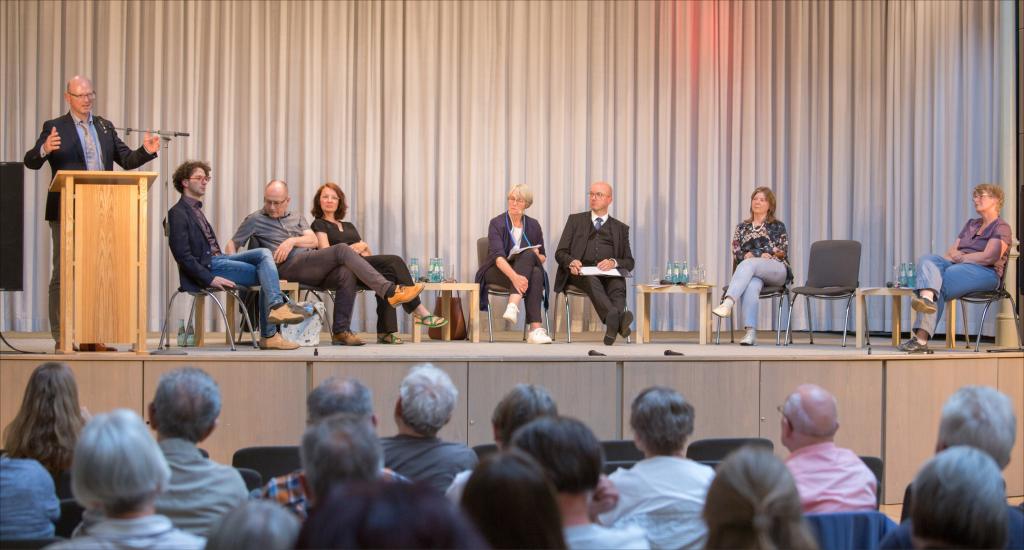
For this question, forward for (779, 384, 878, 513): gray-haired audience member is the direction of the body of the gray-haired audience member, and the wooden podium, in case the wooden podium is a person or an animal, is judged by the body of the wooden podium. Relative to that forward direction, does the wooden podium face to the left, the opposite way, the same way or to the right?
the opposite way

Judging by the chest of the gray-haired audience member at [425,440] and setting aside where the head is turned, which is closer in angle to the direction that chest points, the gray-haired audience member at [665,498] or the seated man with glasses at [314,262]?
the seated man with glasses

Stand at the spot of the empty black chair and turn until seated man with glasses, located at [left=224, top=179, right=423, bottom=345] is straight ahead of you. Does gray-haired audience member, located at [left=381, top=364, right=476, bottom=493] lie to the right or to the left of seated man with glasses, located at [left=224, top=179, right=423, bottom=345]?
left

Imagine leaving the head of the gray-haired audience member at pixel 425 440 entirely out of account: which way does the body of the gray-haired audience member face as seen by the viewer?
away from the camera

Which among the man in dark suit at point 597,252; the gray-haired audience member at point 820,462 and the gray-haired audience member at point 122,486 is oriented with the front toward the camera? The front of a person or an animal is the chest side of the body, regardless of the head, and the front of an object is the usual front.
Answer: the man in dark suit

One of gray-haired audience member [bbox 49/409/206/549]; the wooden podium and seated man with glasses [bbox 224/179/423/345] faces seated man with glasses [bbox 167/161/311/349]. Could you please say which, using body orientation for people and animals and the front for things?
the gray-haired audience member

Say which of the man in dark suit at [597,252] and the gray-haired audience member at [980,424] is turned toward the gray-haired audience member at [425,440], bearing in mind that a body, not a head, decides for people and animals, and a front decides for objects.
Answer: the man in dark suit

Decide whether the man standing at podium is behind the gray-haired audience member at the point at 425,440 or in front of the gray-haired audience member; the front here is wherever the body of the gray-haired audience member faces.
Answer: in front

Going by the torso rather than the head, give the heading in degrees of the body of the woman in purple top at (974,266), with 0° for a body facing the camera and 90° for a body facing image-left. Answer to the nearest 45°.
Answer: approximately 45°

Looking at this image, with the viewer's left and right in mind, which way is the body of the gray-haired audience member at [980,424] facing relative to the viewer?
facing away from the viewer

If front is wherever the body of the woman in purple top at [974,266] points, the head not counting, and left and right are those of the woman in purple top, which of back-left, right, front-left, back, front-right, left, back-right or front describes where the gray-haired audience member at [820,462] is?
front-left

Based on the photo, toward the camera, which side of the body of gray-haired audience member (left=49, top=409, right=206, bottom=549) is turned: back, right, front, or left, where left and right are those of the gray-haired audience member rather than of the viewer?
back

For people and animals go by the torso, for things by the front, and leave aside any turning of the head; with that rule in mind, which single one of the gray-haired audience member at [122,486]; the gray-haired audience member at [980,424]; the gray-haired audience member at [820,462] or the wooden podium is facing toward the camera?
the wooden podium

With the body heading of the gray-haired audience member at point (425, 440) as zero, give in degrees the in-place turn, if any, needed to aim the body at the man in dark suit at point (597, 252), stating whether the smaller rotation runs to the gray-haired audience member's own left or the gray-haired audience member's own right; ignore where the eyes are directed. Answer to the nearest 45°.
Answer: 0° — they already face them
